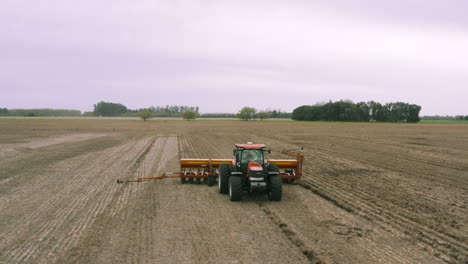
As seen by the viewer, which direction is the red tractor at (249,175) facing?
toward the camera
